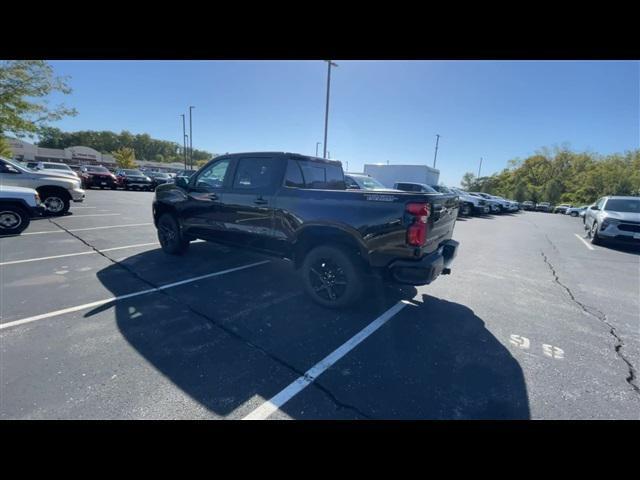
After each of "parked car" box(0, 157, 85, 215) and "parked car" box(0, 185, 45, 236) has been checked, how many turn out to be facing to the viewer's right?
2

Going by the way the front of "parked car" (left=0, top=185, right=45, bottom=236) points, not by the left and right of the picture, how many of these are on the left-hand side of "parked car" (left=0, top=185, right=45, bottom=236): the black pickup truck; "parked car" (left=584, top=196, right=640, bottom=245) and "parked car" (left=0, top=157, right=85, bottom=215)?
1

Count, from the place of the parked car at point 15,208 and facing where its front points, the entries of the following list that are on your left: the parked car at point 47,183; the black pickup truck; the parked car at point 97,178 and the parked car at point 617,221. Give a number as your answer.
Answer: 2

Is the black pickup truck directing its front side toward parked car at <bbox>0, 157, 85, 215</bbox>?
yes

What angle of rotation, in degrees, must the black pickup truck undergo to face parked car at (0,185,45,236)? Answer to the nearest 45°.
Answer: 0° — it already faces it

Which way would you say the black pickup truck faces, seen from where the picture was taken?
facing away from the viewer and to the left of the viewer

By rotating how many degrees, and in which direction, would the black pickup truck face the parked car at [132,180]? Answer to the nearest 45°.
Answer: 0° — it already faces it

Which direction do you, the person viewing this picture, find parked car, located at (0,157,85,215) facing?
facing to the right of the viewer

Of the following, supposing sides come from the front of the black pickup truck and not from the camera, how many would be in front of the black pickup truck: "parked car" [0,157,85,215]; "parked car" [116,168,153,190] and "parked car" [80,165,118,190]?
3

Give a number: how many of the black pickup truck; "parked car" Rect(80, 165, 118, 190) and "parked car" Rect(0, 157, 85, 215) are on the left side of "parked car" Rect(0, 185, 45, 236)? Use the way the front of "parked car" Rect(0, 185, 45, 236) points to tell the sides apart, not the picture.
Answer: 2

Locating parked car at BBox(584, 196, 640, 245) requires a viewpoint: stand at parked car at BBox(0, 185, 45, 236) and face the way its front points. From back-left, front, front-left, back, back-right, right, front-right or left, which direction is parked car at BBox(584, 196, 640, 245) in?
front-right

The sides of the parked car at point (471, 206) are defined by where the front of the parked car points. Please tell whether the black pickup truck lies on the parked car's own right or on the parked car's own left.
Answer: on the parked car's own right

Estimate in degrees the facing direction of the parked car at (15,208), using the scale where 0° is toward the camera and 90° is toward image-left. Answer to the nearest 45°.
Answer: approximately 270°

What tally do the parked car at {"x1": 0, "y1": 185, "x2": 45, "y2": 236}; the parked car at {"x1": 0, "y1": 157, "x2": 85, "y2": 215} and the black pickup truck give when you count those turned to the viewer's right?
2

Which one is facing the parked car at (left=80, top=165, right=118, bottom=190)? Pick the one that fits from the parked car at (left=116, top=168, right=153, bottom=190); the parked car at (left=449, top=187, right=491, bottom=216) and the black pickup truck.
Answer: the black pickup truck
